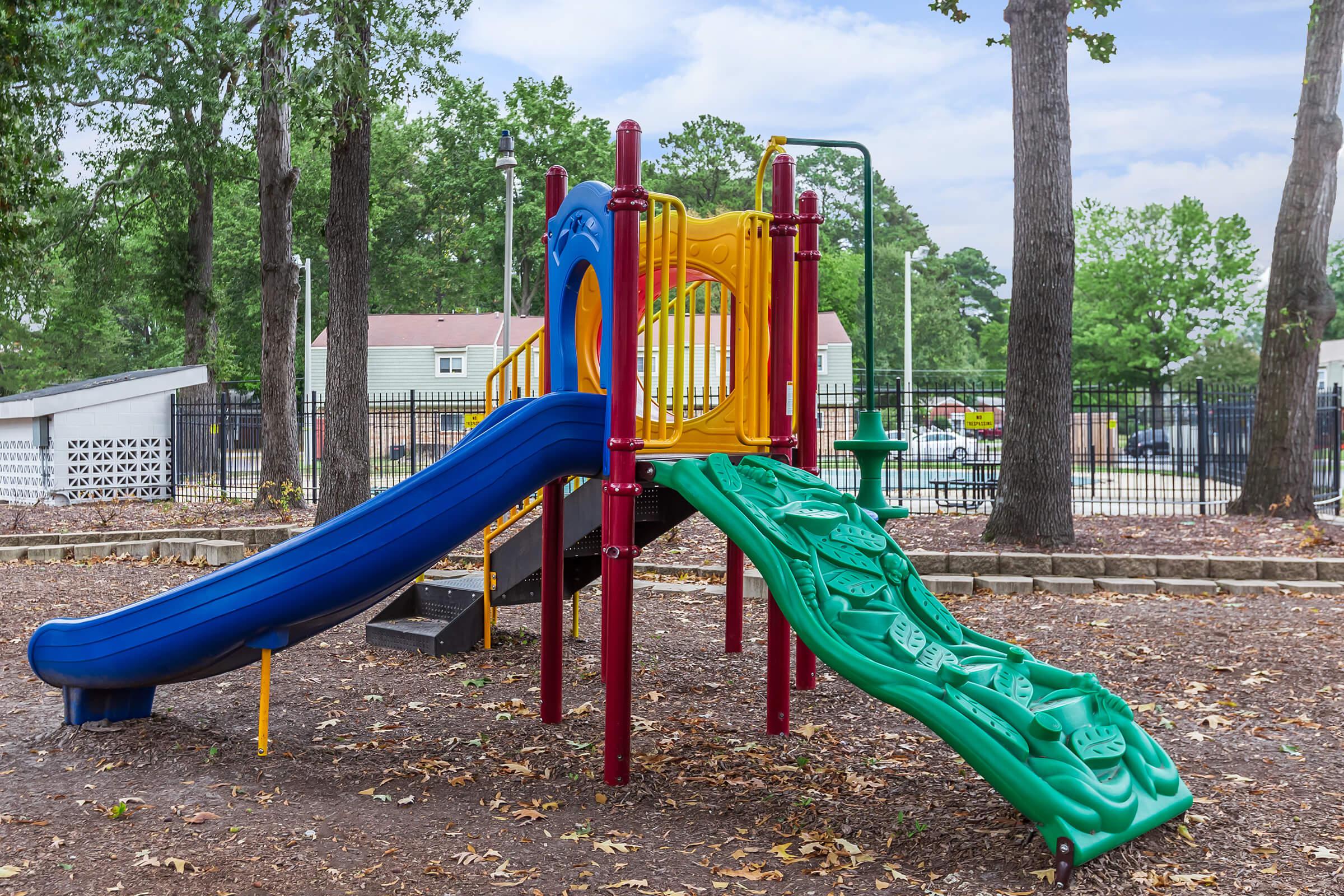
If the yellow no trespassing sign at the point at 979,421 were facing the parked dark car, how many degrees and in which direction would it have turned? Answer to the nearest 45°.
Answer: approximately 180°

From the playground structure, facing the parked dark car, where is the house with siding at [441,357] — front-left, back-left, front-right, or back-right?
front-left

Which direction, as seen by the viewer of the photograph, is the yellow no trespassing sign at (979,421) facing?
facing the viewer

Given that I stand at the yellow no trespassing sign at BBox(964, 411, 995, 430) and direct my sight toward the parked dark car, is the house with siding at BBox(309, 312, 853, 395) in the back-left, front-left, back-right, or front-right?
front-left

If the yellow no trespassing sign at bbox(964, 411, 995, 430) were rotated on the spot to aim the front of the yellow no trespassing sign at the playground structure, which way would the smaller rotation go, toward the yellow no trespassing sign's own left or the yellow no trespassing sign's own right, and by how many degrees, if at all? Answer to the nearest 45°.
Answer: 0° — it already faces it

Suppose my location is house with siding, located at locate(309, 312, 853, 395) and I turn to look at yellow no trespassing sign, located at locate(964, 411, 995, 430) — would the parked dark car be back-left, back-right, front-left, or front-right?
front-left

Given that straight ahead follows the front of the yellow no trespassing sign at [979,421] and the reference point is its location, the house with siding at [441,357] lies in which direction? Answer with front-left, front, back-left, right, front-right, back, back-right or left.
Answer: back-right

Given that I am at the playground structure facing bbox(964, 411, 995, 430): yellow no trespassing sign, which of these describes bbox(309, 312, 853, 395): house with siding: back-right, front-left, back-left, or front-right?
front-left

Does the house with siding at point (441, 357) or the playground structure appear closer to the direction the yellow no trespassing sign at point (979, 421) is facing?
the playground structure
